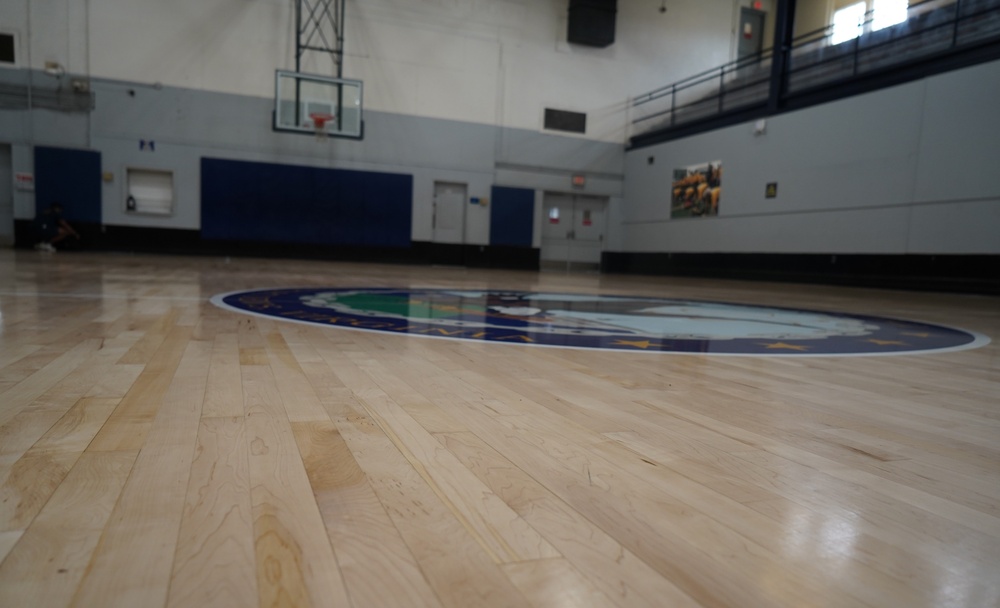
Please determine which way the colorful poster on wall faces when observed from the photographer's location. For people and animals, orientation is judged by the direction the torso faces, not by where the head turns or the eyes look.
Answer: facing the viewer and to the left of the viewer

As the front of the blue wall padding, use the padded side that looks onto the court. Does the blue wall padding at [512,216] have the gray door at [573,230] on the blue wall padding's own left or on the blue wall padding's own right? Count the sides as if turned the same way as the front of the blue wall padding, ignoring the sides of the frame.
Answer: on the blue wall padding's own left

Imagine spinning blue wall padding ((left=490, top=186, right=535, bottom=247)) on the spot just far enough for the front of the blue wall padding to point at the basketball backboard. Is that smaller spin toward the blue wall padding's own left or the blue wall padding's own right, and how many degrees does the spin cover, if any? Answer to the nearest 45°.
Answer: approximately 45° to the blue wall padding's own right

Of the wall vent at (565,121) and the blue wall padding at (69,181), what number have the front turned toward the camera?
2

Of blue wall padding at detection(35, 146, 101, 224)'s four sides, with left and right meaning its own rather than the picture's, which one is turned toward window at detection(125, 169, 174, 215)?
left

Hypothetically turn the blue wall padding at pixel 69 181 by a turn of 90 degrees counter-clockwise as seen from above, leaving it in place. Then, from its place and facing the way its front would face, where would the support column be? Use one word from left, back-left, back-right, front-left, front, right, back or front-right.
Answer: front-right

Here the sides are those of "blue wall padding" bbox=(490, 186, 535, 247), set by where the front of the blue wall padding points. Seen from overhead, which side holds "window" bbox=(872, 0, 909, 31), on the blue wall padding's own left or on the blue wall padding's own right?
on the blue wall padding's own left

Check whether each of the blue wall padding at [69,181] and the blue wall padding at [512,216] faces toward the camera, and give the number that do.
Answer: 2

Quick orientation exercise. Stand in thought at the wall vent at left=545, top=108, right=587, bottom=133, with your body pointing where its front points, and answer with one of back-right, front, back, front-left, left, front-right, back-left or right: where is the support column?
front-left

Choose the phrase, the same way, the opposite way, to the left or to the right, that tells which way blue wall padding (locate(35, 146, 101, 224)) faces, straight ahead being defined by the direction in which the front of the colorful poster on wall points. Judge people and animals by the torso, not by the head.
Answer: to the left

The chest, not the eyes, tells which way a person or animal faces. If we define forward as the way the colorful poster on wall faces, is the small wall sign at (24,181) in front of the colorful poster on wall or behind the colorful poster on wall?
in front

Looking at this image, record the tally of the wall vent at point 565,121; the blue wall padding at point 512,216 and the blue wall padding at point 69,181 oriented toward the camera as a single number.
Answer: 3
